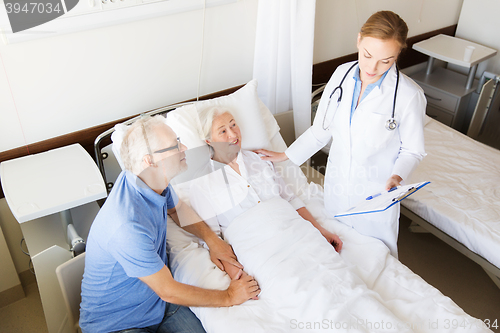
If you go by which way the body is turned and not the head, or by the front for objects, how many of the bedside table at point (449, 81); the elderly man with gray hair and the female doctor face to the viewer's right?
1

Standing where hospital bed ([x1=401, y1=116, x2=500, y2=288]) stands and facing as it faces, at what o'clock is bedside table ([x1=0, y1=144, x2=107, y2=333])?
The bedside table is roughly at 3 o'clock from the hospital bed.

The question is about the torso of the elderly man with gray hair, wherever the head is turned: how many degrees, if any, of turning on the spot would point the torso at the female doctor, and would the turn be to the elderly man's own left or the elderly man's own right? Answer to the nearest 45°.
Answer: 0° — they already face them

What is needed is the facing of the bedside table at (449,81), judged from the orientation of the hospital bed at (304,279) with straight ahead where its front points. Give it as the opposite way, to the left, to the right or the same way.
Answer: to the right

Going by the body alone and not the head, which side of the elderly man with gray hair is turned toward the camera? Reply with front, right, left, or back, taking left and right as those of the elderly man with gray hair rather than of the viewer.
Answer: right

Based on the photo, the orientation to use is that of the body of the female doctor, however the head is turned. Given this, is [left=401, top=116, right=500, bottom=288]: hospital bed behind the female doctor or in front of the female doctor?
behind

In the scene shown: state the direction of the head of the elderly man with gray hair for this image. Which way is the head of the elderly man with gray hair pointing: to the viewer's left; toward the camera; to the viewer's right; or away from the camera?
to the viewer's right

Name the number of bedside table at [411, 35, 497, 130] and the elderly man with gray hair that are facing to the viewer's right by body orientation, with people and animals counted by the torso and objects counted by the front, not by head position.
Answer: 1

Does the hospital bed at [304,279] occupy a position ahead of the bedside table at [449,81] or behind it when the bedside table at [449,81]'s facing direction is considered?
ahead

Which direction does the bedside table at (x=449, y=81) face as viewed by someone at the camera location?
facing the viewer and to the left of the viewer

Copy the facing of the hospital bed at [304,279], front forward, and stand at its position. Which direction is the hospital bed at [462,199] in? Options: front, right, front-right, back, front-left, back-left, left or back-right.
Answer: left

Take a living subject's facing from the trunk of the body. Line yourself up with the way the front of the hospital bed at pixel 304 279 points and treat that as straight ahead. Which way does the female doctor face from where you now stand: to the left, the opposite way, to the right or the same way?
to the right

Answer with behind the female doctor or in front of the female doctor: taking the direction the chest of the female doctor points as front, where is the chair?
in front

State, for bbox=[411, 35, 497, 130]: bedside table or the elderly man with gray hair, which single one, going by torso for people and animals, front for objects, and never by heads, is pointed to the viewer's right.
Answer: the elderly man with gray hair

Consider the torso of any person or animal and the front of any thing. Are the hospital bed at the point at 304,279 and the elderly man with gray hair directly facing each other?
no

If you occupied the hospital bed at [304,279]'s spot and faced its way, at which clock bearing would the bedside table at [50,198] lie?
The bedside table is roughly at 5 o'clock from the hospital bed.

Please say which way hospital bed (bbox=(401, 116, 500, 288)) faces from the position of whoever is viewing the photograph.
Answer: facing the viewer and to the right of the viewer

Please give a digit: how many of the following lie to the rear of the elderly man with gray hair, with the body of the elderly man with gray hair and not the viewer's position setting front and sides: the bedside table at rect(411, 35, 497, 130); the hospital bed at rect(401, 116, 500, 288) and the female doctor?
0

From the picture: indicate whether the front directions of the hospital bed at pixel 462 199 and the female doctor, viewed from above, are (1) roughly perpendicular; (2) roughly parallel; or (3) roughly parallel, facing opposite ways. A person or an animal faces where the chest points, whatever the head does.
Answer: roughly perpendicular

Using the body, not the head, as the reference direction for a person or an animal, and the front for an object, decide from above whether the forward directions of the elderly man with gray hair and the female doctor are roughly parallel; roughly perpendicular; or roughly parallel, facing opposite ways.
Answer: roughly parallel, facing opposite ways

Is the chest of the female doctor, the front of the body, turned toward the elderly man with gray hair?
yes
